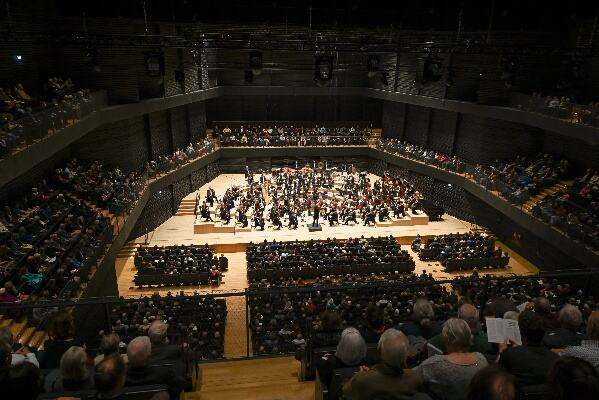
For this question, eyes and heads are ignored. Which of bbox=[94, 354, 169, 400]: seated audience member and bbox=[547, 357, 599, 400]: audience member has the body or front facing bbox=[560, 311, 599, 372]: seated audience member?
the audience member

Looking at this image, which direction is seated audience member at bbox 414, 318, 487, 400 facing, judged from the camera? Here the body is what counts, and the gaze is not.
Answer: away from the camera

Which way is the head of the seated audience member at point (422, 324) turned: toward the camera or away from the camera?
away from the camera

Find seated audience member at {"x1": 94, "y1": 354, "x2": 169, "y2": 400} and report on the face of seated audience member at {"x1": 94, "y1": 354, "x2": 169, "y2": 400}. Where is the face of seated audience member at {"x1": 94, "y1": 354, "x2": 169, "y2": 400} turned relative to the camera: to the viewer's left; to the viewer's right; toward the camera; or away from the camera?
away from the camera

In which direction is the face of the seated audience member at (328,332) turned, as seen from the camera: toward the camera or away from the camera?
away from the camera

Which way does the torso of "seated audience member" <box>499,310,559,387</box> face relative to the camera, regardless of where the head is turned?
away from the camera

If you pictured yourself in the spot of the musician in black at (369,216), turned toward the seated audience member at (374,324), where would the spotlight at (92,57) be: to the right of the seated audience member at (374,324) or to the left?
right

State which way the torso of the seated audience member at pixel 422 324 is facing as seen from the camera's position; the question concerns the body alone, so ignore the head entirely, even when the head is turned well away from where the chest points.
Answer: away from the camera

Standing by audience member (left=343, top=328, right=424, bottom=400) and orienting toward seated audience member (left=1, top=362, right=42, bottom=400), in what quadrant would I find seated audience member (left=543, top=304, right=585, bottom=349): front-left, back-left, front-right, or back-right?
back-right

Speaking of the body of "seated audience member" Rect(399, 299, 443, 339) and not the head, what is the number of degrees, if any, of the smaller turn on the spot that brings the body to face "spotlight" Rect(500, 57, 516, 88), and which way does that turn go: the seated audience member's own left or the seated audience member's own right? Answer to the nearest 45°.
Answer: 0° — they already face it

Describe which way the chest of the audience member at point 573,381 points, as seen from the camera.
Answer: away from the camera

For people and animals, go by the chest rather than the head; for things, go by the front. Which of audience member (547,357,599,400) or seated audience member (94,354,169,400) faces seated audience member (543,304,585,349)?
the audience member

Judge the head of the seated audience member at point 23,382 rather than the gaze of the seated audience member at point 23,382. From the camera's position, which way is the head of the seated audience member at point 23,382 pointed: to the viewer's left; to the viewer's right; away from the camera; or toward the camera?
away from the camera

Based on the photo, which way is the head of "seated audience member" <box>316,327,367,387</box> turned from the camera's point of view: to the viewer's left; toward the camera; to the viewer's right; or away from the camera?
away from the camera

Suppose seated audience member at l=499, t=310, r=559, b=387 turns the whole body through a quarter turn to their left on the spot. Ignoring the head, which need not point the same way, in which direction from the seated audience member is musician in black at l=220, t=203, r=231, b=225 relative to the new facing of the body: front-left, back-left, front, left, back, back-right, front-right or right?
front-right

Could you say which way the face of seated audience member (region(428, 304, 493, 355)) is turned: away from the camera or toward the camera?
away from the camera

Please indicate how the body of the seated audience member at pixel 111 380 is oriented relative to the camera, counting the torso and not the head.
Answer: away from the camera

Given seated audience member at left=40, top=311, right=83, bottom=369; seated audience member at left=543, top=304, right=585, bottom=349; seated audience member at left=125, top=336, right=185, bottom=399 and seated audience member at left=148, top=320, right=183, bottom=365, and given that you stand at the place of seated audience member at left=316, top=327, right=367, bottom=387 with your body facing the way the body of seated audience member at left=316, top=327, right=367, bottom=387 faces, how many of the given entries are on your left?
3

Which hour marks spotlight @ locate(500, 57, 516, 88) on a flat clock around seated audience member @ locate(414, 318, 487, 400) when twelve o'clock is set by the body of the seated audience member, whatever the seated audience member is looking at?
The spotlight is roughly at 12 o'clock from the seated audience member.
